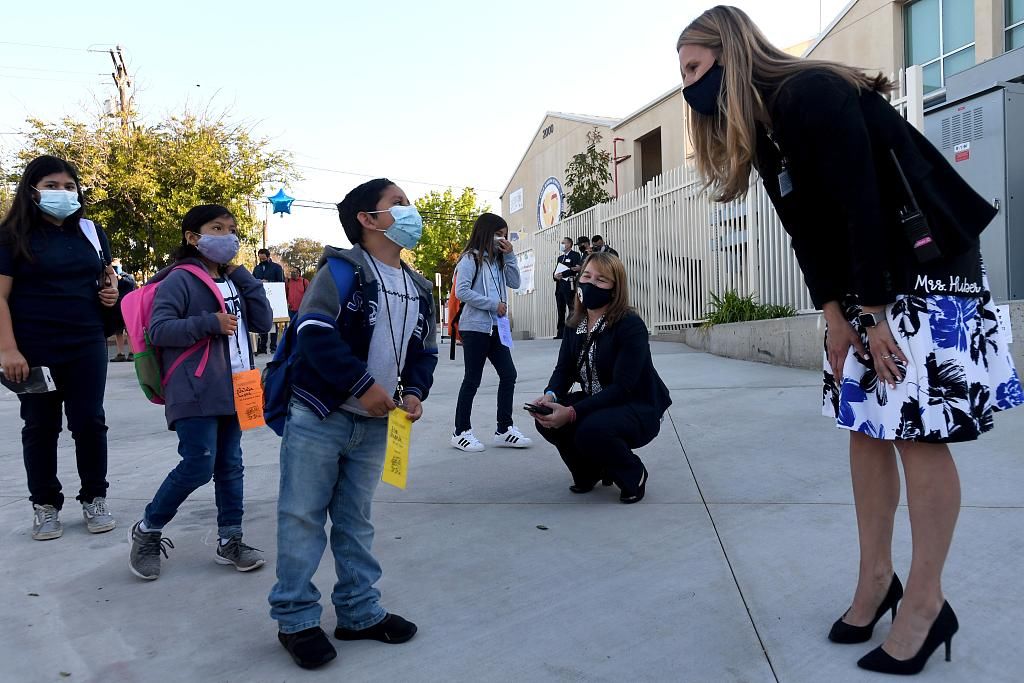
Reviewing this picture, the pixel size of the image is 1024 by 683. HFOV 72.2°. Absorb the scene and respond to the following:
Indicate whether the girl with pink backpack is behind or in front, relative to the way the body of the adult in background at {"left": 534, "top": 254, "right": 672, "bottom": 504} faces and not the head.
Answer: in front

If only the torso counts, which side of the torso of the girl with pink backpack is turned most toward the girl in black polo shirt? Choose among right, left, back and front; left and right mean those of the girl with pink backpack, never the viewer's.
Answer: back

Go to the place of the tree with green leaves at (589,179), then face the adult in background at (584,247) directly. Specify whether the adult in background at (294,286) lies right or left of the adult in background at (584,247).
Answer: right

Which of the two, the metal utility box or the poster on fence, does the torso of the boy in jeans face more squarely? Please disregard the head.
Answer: the metal utility box

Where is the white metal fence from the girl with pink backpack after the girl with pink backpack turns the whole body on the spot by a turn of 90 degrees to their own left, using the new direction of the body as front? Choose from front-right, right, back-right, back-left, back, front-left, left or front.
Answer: front

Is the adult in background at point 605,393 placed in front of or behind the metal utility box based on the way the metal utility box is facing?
in front

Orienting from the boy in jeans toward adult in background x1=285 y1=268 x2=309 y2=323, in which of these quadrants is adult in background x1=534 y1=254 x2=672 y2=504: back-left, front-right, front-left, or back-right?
front-right

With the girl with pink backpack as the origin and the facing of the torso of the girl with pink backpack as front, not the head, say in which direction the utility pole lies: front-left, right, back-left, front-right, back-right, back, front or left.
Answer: back-left

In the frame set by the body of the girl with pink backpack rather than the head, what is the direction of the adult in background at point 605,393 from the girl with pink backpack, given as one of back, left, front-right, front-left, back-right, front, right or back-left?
front-left

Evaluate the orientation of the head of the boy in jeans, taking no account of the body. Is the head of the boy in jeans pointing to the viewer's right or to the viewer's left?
to the viewer's right

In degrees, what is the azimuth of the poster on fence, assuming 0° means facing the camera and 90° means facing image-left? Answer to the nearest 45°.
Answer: approximately 45°

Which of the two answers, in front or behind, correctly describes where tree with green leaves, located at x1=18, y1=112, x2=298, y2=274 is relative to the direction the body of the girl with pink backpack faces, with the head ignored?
behind

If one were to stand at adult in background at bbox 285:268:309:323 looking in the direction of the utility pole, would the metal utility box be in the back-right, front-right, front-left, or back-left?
back-right

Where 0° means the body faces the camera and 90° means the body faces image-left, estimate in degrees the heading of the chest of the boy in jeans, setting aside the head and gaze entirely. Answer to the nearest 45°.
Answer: approximately 315°

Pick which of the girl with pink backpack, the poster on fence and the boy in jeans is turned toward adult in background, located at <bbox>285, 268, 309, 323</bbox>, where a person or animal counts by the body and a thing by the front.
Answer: the poster on fence
